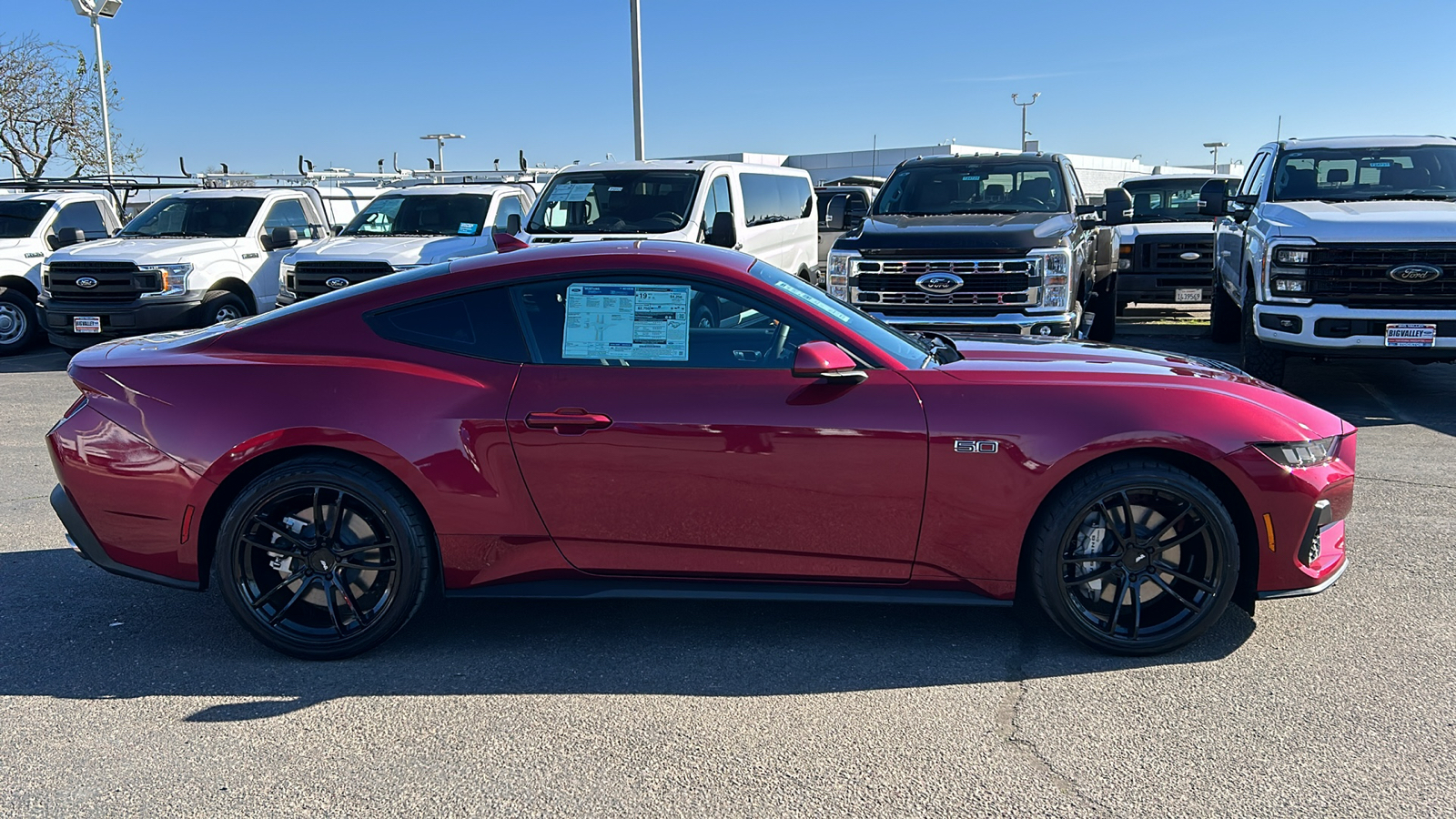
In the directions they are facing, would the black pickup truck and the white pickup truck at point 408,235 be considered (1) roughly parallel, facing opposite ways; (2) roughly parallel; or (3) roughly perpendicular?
roughly parallel

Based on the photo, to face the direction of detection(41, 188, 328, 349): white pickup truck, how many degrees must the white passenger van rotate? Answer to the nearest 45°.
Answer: approximately 45° to its right

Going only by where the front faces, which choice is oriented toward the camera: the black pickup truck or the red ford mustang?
the black pickup truck

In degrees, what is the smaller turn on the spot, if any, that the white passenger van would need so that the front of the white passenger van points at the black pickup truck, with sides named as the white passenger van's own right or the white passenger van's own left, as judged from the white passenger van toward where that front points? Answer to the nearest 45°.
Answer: approximately 90° to the white passenger van's own left

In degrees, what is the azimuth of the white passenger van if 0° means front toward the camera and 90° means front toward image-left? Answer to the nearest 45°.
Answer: approximately 45°

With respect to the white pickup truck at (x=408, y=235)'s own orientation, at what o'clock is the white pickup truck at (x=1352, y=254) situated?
the white pickup truck at (x=1352, y=254) is roughly at 9 o'clock from the white pickup truck at (x=408, y=235).

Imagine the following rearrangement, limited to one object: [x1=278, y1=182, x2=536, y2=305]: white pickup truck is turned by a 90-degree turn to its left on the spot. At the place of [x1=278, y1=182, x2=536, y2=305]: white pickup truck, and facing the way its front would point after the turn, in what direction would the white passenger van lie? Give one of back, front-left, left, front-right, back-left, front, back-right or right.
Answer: front

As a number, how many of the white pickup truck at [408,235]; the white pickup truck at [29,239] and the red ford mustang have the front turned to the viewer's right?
1

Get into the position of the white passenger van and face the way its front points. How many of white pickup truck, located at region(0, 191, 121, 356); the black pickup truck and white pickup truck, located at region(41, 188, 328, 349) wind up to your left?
1

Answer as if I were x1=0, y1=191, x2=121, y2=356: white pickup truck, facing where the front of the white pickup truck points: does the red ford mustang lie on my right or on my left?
on my left

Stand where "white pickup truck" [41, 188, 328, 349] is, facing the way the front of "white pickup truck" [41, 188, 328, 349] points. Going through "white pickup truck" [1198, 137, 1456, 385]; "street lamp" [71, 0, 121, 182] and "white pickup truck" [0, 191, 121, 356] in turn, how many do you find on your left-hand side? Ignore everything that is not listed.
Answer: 1

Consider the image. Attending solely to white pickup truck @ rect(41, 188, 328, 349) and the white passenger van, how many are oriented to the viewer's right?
0

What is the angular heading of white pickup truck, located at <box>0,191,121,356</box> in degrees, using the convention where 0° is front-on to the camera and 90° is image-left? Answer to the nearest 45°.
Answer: approximately 45°

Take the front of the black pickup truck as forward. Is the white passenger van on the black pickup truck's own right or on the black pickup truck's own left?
on the black pickup truck's own right

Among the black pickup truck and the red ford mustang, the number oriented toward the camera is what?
1

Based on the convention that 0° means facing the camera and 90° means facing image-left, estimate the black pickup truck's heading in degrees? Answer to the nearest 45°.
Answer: approximately 0°

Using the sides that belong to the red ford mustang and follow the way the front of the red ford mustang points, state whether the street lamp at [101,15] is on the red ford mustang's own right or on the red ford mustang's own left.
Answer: on the red ford mustang's own left

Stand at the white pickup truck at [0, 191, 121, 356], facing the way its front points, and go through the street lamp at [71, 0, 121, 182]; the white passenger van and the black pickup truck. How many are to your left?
2
